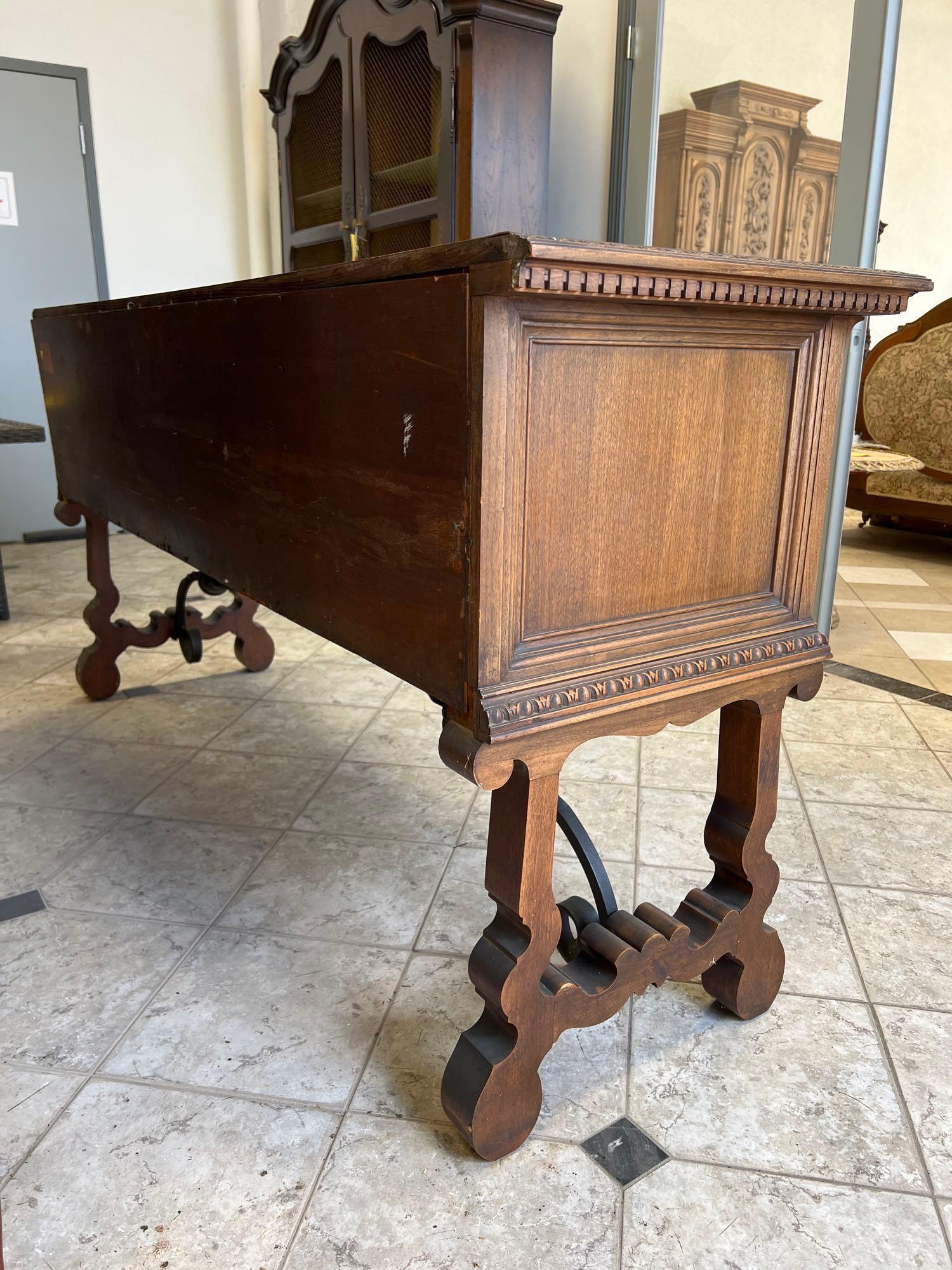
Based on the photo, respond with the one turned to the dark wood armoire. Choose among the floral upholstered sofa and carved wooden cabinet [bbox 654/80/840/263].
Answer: the floral upholstered sofa

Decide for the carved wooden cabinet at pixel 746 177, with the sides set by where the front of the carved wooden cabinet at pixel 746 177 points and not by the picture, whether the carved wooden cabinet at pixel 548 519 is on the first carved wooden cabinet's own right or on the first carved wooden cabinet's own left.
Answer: on the first carved wooden cabinet's own right

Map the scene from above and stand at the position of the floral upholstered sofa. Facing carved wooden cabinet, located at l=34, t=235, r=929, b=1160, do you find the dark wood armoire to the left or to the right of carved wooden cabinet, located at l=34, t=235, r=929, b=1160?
right

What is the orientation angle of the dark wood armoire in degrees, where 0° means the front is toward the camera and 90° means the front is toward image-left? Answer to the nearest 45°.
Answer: approximately 45°

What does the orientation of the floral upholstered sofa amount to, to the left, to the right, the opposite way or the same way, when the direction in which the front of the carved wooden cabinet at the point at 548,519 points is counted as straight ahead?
the opposite way

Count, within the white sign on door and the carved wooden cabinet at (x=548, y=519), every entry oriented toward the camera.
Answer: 1

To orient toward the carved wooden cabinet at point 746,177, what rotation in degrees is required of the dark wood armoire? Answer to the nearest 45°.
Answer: approximately 135° to its left

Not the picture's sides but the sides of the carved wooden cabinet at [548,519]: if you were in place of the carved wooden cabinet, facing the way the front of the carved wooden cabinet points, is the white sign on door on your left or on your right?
on your left
